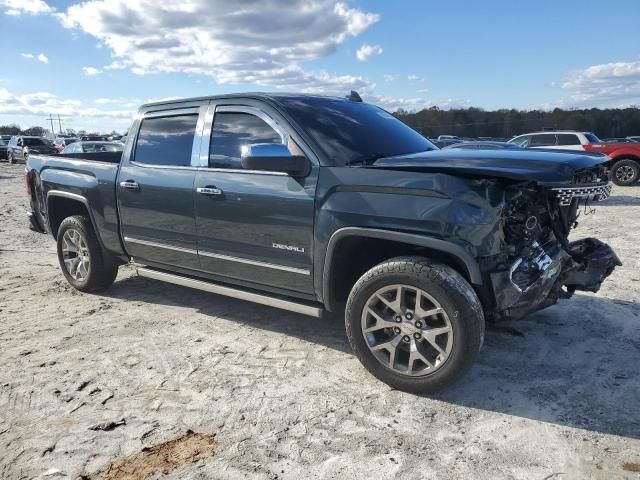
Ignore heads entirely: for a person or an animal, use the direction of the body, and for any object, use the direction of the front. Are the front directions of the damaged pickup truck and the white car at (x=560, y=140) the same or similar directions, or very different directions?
very different directions

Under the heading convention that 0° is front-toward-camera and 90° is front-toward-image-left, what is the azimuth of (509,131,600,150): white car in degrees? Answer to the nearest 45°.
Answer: approximately 90°

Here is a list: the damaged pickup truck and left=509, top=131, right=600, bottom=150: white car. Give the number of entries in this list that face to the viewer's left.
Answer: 1

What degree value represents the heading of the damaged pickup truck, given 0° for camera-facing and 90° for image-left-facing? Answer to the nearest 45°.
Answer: approximately 315°

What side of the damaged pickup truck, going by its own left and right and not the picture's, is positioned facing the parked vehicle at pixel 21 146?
back

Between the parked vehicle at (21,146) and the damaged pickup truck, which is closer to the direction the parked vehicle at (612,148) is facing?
the parked vehicle
